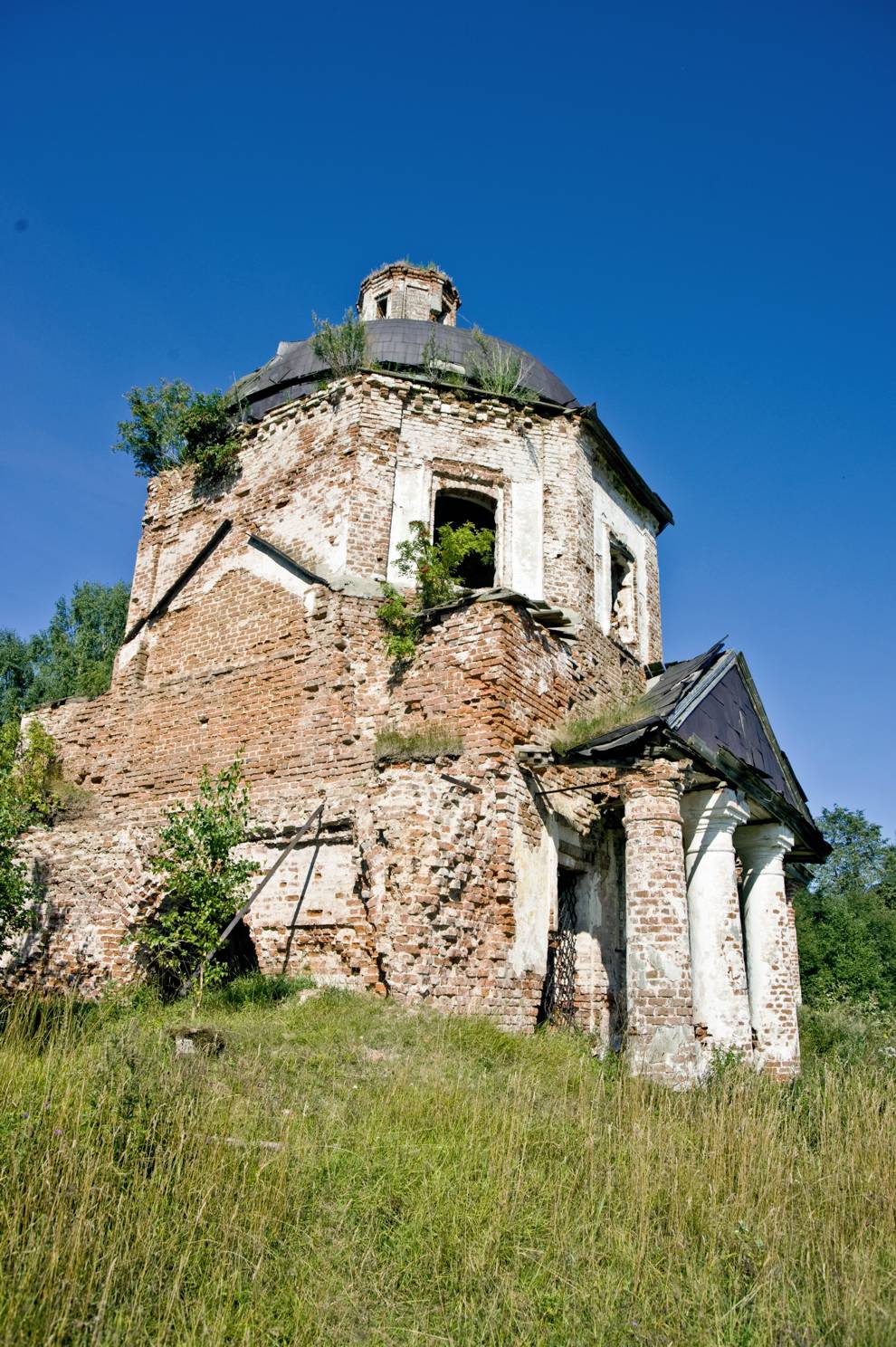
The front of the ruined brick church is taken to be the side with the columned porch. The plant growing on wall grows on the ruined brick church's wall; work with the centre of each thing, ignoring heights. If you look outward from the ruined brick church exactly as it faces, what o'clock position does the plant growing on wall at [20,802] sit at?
The plant growing on wall is roughly at 5 o'clock from the ruined brick church.

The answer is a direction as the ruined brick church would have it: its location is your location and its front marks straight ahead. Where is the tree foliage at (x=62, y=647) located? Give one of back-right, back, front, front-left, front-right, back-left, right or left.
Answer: back

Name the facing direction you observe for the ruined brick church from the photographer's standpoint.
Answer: facing the viewer and to the right of the viewer

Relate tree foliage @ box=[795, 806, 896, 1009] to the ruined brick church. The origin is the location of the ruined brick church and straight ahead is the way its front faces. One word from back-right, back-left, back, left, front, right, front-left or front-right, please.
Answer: left
